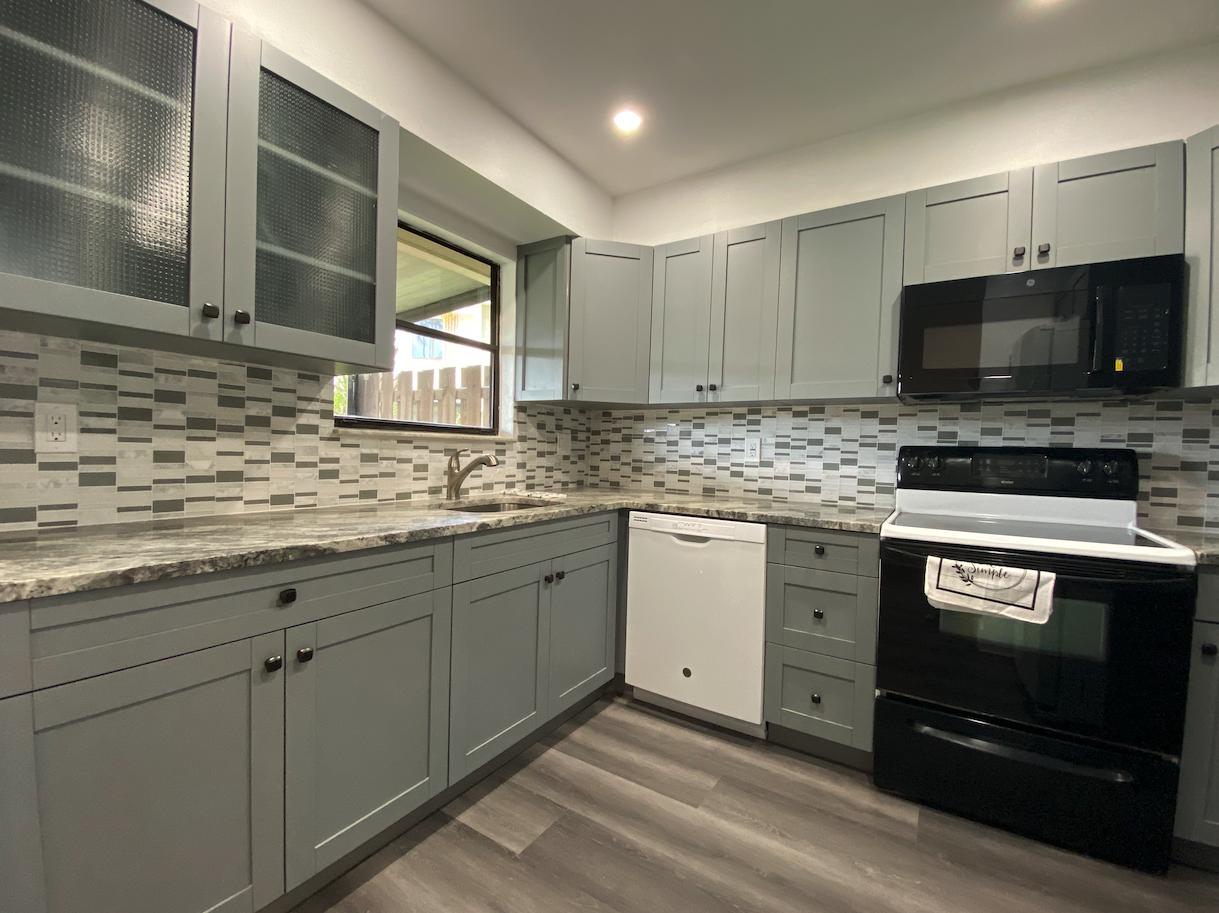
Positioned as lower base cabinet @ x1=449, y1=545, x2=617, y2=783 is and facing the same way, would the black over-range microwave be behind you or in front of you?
in front

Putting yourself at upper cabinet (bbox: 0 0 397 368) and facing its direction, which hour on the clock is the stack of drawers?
The stack of drawers is roughly at 11 o'clock from the upper cabinet.

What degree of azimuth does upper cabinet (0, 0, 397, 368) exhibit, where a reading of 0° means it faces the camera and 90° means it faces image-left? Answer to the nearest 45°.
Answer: approximately 315°

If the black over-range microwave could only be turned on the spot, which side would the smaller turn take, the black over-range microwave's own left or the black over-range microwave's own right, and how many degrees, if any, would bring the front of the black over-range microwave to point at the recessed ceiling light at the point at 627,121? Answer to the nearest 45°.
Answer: approximately 90° to the black over-range microwave's own right

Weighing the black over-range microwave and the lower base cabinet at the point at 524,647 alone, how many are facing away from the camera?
0

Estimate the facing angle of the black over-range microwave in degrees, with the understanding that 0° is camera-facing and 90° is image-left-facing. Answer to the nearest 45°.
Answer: approximately 0°

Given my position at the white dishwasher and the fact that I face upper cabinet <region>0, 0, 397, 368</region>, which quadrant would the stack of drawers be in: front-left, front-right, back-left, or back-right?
back-left

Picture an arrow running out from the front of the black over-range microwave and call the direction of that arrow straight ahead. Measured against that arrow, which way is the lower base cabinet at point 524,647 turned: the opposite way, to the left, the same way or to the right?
to the left

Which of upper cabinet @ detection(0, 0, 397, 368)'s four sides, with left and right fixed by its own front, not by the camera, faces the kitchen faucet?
left
